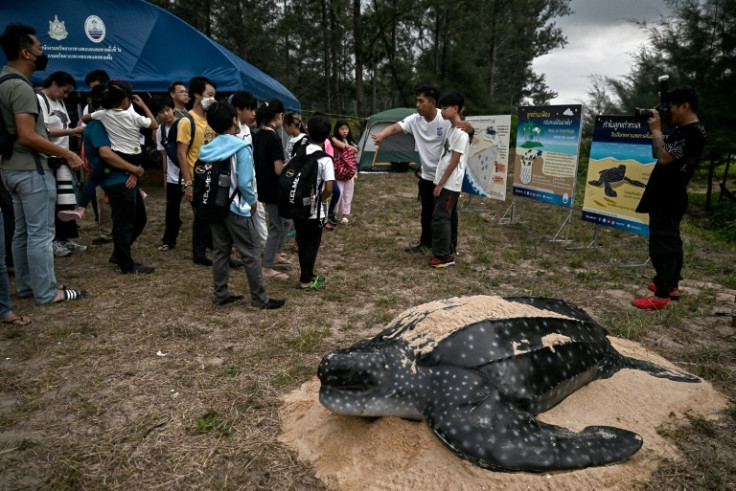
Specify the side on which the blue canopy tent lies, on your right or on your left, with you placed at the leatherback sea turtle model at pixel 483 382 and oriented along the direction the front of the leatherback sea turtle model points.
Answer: on your right

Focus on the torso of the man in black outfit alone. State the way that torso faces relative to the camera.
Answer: to the viewer's left

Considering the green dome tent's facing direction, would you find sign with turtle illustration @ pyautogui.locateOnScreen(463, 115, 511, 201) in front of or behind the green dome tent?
in front

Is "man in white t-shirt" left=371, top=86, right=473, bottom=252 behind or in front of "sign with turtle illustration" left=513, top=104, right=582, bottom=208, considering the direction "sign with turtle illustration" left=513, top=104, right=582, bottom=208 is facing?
in front

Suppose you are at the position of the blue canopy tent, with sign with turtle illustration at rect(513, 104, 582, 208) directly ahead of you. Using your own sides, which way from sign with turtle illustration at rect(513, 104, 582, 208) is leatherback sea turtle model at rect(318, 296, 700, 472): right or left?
right

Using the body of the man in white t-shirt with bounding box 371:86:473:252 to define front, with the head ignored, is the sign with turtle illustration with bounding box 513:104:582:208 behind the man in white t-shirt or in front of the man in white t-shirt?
behind

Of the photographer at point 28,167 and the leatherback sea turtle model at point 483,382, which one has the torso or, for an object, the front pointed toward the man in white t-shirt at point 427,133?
the photographer

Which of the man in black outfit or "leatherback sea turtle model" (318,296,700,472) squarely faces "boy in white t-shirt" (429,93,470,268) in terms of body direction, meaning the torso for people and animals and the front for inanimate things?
the man in black outfit

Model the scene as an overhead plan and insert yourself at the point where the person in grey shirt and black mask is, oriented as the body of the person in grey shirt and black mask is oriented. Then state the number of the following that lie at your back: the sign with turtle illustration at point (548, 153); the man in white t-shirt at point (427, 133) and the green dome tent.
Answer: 0

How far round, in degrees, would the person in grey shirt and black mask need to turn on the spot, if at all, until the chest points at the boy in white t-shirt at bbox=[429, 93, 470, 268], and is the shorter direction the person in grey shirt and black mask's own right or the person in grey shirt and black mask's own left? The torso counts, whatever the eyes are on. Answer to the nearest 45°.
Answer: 0° — they already face them
